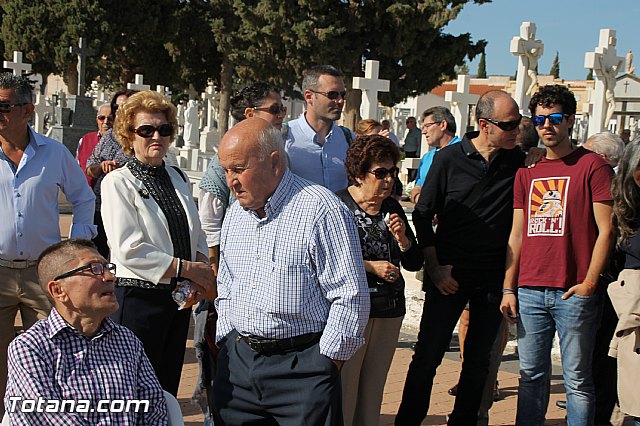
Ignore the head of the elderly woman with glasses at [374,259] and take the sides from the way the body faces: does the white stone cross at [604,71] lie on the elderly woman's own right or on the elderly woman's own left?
on the elderly woman's own left

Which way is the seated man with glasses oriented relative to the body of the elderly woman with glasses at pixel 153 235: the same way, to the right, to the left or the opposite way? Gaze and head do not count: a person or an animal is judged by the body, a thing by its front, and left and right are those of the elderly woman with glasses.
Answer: the same way

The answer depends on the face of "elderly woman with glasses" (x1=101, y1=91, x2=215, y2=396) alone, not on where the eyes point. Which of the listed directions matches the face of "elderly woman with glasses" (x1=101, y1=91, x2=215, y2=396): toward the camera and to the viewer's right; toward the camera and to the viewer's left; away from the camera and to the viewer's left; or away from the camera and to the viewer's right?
toward the camera and to the viewer's right

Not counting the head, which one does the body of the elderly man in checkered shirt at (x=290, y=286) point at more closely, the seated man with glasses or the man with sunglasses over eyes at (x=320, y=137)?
the seated man with glasses

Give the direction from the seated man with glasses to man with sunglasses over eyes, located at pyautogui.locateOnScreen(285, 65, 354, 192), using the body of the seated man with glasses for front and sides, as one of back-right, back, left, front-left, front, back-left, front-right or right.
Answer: left

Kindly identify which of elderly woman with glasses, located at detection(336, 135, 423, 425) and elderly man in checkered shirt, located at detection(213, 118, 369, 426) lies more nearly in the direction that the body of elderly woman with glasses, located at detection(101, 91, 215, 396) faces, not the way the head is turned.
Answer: the elderly man in checkered shirt

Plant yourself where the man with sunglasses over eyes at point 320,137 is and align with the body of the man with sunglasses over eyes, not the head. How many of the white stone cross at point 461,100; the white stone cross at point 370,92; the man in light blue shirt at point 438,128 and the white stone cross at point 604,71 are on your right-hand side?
0

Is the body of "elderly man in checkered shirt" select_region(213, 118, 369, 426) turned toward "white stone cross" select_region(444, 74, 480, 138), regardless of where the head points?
no

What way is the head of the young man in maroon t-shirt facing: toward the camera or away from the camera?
toward the camera

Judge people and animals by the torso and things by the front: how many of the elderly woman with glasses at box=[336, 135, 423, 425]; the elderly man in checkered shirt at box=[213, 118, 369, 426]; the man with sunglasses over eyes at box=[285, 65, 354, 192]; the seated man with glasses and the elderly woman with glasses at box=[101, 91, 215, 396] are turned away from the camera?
0

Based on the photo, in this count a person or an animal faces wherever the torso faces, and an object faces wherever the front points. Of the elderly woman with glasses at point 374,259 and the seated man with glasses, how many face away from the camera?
0

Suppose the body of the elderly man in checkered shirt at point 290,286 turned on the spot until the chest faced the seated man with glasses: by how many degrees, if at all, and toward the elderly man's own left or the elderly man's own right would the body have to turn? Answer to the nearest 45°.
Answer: approximately 45° to the elderly man's own right

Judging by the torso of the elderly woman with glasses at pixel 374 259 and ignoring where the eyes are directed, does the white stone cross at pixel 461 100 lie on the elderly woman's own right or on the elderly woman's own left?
on the elderly woman's own left

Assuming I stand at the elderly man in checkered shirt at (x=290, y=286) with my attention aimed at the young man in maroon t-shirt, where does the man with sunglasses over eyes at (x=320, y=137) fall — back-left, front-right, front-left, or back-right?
front-left

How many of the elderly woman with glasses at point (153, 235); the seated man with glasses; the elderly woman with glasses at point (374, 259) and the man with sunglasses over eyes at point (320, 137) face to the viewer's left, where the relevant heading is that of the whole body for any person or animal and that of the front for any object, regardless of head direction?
0

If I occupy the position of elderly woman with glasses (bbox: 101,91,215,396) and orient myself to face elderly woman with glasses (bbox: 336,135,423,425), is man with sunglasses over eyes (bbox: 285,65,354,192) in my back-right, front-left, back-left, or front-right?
front-left

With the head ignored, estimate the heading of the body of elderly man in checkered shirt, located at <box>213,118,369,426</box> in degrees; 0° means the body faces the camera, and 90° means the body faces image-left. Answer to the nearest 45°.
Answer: approximately 45°

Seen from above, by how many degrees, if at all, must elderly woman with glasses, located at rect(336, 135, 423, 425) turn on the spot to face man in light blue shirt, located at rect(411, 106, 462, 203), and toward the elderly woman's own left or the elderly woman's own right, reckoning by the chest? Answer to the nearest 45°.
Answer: approximately 135° to the elderly woman's own left
